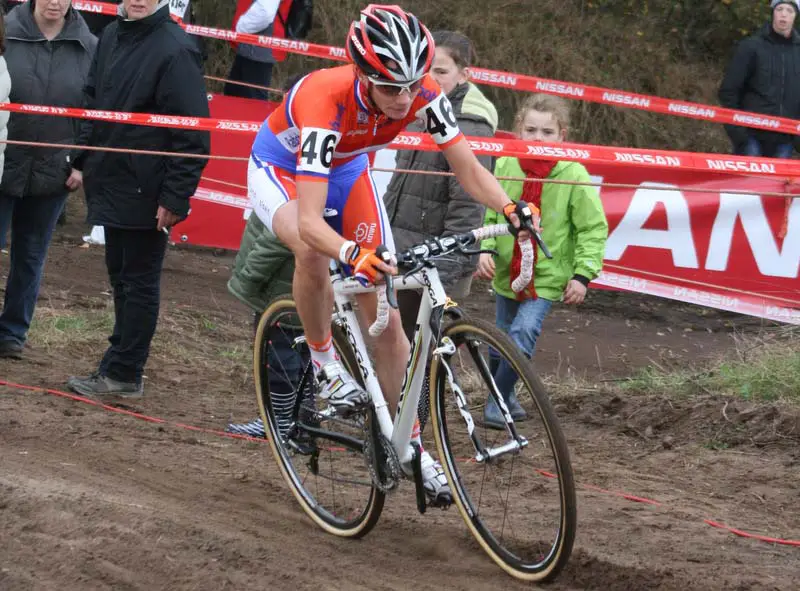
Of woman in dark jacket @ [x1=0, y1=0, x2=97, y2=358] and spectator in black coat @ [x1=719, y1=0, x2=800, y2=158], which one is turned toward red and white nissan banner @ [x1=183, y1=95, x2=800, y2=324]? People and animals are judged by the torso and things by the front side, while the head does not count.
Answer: the spectator in black coat

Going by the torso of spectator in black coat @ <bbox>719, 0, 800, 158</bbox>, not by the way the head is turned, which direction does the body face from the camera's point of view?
toward the camera

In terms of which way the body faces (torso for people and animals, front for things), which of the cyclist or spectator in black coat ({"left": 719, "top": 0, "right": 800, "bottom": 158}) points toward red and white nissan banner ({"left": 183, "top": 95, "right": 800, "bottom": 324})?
the spectator in black coat

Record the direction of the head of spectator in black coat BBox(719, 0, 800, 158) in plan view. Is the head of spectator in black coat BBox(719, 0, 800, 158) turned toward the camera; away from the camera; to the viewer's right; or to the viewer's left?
toward the camera

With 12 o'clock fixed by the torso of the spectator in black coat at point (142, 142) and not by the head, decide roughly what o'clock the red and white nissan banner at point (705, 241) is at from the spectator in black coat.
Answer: The red and white nissan banner is roughly at 7 o'clock from the spectator in black coat.

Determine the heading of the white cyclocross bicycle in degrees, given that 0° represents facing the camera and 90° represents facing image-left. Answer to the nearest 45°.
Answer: approximately 315°

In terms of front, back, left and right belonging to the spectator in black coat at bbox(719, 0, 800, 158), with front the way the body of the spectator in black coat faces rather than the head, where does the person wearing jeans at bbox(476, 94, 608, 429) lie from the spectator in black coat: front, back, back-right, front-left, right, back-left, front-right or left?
front

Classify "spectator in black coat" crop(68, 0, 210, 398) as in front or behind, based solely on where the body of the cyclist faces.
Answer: behind

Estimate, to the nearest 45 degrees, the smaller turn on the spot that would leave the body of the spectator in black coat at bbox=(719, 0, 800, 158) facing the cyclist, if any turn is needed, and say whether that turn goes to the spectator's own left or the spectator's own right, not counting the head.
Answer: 0° — they already face them

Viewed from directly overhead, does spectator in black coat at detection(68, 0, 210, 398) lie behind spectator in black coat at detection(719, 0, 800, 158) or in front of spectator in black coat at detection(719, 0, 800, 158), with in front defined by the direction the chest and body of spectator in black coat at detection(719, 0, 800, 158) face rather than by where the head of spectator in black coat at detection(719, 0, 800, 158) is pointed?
in front

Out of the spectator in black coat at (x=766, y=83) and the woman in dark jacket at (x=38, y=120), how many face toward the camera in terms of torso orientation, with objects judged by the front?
2

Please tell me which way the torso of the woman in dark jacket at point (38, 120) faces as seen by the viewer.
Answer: toward the camera

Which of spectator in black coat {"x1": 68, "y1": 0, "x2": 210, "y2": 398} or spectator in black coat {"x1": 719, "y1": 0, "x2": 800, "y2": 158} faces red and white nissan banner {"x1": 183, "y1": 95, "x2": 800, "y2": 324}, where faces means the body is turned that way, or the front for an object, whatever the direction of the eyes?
spectator in black coat {"x1": 719, "y1": 0, "x2": 800, "y2": 158}

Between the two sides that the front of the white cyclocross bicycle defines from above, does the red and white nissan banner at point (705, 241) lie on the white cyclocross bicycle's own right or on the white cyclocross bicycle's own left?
on the white cyclocross bicycle's own left

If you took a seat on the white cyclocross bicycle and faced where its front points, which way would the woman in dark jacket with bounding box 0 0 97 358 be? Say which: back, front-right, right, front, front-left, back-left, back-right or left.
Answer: back

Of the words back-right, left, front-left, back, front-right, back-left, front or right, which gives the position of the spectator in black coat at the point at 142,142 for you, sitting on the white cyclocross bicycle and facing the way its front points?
back

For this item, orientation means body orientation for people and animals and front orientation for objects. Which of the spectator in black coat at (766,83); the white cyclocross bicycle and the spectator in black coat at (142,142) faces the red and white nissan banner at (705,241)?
the spectator in black coat at (766,83)

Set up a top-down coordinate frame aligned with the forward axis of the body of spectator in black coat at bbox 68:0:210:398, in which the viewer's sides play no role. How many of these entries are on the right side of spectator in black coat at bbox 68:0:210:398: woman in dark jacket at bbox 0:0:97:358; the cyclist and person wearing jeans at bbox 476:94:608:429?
1
